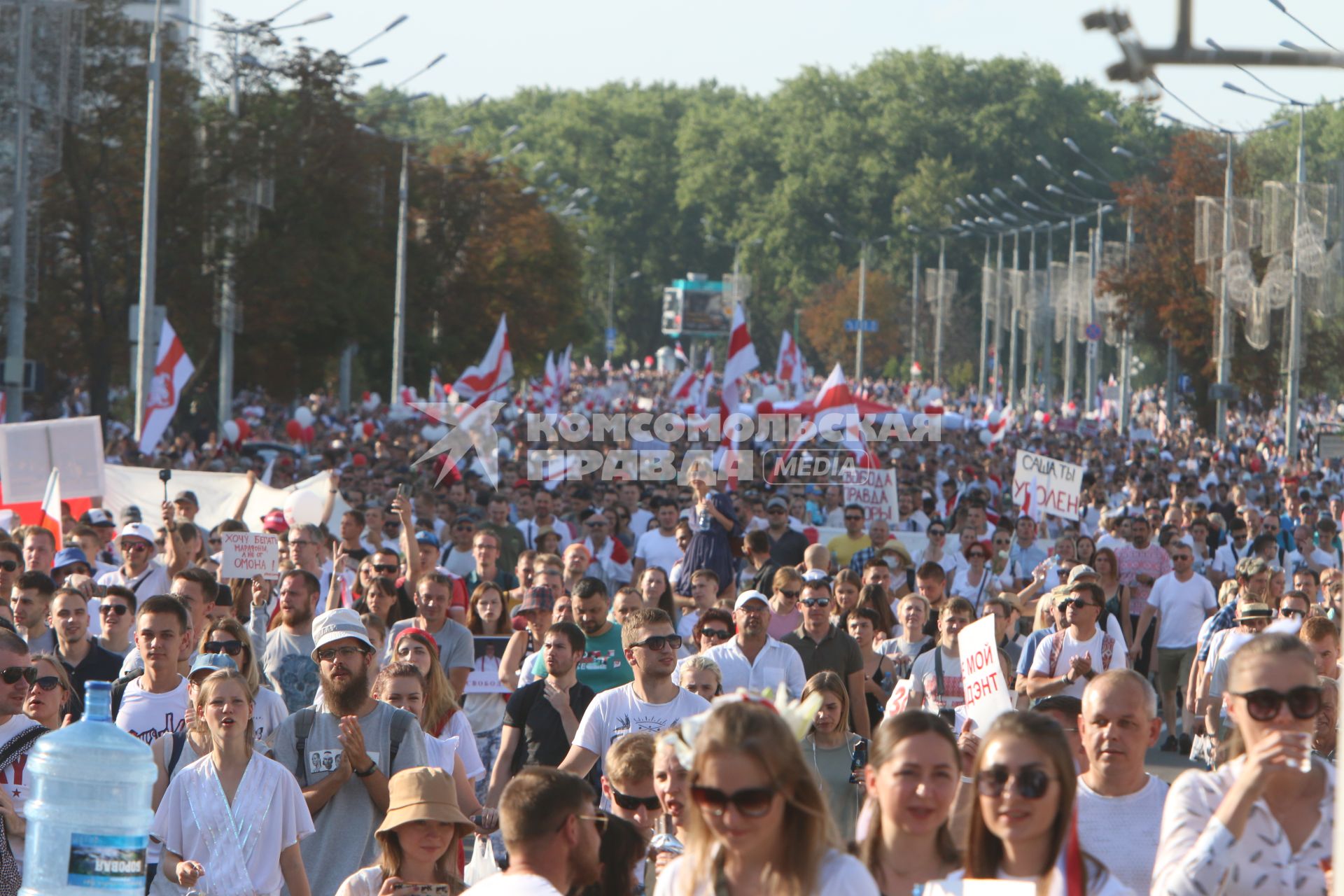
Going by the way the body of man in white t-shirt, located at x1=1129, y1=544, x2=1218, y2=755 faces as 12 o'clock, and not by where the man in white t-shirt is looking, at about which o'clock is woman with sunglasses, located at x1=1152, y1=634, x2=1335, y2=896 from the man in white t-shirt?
The woman with sunglasses is roughly at 12 o'clock from the man in white t-shirt.

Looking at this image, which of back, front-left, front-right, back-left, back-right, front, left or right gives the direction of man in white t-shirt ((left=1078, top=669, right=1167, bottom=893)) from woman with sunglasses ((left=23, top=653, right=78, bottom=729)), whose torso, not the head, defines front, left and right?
left

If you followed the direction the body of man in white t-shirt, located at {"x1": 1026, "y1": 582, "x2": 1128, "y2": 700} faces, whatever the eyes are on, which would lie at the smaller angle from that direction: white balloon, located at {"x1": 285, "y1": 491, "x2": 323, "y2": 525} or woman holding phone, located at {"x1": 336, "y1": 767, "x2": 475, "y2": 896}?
the woman holding phone

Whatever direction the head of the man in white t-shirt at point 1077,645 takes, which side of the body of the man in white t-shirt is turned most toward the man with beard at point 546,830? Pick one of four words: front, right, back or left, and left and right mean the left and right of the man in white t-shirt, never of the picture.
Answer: front

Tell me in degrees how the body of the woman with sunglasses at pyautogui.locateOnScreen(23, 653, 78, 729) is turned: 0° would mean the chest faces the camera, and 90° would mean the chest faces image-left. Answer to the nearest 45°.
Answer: approximately 45°

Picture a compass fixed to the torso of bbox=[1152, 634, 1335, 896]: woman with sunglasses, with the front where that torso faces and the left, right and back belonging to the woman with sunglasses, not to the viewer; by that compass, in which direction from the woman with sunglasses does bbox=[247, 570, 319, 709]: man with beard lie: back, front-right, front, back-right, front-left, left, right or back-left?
back

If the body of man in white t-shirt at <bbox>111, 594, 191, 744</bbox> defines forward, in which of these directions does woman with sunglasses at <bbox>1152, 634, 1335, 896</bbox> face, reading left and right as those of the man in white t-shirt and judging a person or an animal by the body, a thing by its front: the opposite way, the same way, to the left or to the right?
the same way

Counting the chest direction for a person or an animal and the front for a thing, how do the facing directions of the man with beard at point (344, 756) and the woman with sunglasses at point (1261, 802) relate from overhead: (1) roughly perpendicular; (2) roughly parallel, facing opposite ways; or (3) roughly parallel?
roughly parallel

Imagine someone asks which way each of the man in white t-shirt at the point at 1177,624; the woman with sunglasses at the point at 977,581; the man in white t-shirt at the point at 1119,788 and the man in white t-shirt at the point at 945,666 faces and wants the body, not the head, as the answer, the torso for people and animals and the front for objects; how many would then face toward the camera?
4

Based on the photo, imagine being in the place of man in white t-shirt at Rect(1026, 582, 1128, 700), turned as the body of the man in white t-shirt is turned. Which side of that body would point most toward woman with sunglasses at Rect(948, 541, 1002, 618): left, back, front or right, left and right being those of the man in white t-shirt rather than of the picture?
back

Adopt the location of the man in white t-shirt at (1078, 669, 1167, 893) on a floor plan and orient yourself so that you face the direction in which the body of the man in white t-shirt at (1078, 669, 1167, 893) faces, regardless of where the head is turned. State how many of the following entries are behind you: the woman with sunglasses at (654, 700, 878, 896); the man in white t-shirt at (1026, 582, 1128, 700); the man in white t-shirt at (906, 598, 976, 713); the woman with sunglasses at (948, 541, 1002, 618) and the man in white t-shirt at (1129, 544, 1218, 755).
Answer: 4

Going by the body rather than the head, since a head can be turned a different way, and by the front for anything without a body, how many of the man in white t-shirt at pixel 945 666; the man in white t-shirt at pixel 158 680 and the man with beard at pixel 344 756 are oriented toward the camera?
3

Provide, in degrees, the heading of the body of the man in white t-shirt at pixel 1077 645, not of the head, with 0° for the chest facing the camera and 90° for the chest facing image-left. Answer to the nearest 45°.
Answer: approximately 0°

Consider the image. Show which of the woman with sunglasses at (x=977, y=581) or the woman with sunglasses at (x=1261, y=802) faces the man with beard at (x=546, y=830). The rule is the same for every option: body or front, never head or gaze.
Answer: the woman with sunglasses at (x=977, y=581)

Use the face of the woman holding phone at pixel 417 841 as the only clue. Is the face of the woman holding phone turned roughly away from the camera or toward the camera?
toward the camera

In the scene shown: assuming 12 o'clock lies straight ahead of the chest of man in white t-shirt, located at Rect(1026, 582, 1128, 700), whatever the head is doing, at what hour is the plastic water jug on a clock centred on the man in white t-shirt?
The plastic water jug is roughly at 1 o'clock from the man in white t-shirt.

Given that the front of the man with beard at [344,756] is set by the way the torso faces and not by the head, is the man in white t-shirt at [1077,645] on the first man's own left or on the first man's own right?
on the first man's own left

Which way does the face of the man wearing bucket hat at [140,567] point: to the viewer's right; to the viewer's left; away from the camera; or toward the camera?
toward the camera

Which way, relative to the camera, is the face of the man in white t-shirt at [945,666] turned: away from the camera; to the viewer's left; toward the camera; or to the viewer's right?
toward the camera

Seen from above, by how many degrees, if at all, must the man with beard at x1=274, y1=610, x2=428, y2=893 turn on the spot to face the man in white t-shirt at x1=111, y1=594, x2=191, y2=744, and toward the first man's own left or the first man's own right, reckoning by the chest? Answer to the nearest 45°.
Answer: approximately 135° to the first man's own right

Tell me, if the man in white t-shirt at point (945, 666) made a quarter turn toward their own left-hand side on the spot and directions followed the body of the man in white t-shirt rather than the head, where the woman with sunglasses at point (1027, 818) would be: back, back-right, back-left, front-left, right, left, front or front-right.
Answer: right
